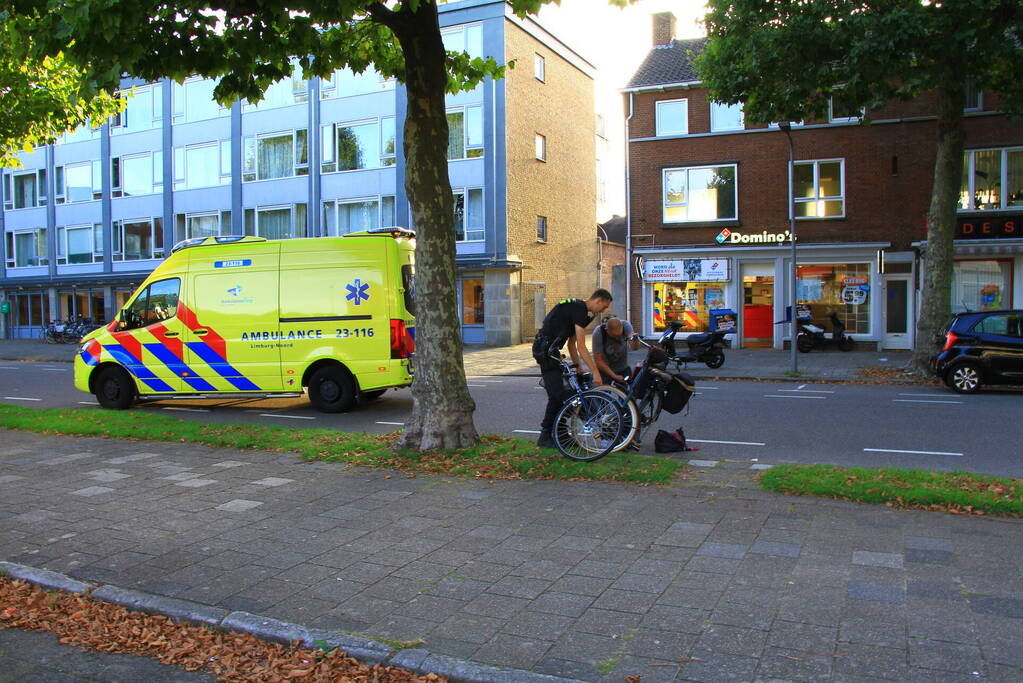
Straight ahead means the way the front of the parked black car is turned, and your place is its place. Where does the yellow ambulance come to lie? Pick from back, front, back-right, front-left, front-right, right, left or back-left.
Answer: back-right

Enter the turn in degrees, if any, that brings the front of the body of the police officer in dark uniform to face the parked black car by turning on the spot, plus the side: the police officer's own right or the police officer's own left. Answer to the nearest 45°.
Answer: approximately 45° to the police officer's own left

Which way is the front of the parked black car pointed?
to the viewer's right

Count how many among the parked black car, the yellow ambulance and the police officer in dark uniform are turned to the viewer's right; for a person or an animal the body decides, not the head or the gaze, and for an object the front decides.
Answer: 2

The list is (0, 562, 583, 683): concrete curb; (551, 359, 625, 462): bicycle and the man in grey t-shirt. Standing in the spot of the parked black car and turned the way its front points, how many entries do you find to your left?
0

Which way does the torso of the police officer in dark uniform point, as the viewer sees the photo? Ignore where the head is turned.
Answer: to the viewer's right

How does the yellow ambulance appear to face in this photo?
to the viewer's left

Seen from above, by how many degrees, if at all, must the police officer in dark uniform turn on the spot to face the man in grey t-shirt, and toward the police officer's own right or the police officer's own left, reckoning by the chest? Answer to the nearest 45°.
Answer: approximately 45° to the police officer's own left

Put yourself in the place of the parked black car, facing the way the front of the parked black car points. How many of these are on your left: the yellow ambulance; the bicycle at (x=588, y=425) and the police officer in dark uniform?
0

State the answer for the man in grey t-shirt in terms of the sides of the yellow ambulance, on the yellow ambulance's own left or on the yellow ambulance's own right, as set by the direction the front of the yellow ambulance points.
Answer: on the yellow ambulance's own left

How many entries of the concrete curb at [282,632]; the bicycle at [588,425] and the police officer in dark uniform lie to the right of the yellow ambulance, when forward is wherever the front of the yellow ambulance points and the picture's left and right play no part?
0

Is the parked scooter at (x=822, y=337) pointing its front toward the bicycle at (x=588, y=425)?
no
